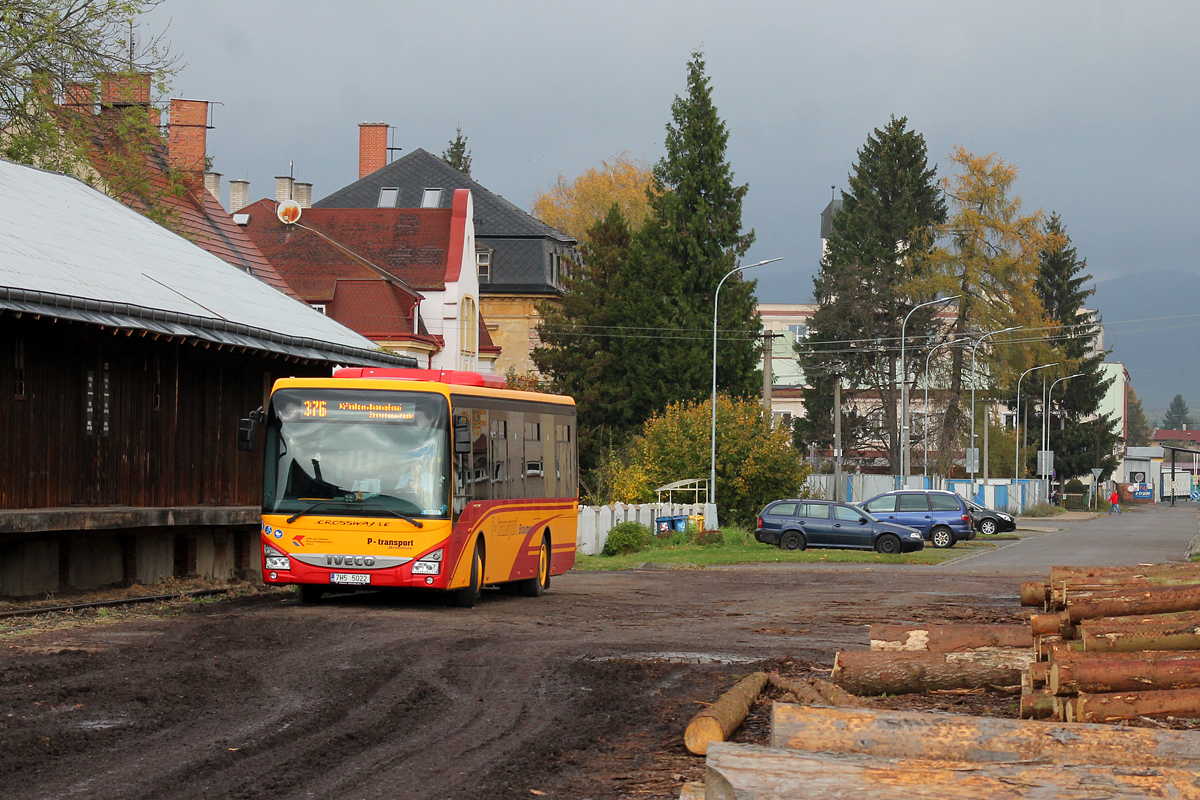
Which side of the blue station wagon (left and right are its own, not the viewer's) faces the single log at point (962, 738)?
right

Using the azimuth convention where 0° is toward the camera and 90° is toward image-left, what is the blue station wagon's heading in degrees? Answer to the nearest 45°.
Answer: approximately 270°

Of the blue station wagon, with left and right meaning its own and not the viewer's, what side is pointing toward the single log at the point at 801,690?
right

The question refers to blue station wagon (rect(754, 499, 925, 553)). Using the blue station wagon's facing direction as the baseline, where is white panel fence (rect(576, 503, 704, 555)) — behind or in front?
behind

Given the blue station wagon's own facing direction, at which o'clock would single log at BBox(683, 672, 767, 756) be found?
The single log is roughly at 3 o'clock from the blue station wagon.

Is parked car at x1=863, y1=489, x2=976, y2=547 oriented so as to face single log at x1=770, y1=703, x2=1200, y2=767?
no
